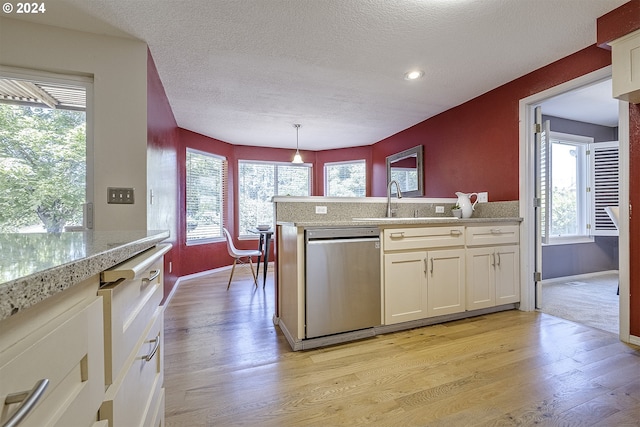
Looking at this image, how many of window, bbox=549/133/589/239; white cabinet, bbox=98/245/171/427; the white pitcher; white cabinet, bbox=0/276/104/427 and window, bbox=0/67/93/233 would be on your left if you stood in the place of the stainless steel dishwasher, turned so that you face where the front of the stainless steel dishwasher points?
2

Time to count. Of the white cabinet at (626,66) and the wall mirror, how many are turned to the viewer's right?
0

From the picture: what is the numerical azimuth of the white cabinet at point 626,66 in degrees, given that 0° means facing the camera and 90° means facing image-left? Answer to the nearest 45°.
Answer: approximately 45°

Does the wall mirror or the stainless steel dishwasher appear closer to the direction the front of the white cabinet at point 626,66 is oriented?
the stainless steel dishwasher

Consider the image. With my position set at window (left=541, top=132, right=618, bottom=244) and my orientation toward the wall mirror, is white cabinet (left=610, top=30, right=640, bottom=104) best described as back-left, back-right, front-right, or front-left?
front-left

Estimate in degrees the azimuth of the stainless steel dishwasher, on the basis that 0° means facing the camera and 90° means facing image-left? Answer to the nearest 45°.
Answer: approximately 315°

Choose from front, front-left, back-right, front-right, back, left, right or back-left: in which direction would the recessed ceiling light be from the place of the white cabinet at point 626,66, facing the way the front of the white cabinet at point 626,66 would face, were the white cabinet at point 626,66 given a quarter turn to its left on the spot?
back-right

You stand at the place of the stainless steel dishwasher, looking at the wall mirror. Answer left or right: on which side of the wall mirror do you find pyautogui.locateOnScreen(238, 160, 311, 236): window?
left

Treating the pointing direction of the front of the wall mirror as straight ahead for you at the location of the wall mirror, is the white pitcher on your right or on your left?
on your left

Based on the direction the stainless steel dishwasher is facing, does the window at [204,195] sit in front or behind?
behind

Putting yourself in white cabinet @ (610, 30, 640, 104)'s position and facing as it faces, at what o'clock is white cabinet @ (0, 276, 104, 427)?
white cabinet @ (0, 276, 104, 427) is roughly at 11 o'clock from white cabinet @ (610, 30, 640, 104).

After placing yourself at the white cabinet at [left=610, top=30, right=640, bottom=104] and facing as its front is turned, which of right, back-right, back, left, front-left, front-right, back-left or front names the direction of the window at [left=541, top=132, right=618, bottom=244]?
back-right

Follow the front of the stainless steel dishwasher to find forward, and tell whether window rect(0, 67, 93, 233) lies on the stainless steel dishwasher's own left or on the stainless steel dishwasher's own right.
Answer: on the stainless steel dishwasher's own right

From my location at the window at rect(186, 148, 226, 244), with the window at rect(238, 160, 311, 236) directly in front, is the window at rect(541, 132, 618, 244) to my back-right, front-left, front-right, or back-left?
front-right

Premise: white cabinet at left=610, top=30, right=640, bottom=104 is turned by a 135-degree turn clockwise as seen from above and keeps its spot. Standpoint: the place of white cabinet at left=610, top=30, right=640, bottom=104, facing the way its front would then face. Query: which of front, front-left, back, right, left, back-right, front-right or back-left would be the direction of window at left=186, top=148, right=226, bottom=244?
left

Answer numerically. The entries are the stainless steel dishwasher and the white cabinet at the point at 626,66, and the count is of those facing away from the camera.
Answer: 0
